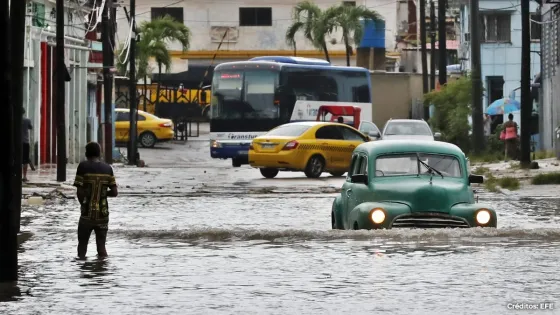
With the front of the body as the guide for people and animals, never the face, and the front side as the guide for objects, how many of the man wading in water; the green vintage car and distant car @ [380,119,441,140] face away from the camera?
1

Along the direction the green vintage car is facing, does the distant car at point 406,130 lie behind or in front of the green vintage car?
behind

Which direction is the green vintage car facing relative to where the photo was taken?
toward the camera

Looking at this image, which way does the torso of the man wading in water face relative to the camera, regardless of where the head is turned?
away from the camera

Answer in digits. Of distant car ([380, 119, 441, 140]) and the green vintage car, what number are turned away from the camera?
0

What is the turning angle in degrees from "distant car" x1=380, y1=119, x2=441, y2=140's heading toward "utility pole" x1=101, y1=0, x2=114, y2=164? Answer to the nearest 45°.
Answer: approximately 90° to its right

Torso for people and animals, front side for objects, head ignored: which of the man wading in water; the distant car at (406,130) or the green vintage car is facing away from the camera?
the man wading in water

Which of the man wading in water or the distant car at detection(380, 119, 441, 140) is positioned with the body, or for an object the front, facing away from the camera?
the man wading in water

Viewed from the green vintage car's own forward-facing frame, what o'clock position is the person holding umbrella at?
The person holding umbrella is roughly at 6 o'clock from the green vintage car.

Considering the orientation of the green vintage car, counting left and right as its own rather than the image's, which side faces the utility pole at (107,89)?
back

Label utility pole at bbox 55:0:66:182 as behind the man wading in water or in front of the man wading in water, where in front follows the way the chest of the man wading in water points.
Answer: in front

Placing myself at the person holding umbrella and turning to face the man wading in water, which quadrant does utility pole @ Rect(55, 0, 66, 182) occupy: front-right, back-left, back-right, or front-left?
front-right

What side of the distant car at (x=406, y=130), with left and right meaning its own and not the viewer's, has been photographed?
front

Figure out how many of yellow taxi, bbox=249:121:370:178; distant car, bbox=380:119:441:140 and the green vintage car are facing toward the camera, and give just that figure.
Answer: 2
